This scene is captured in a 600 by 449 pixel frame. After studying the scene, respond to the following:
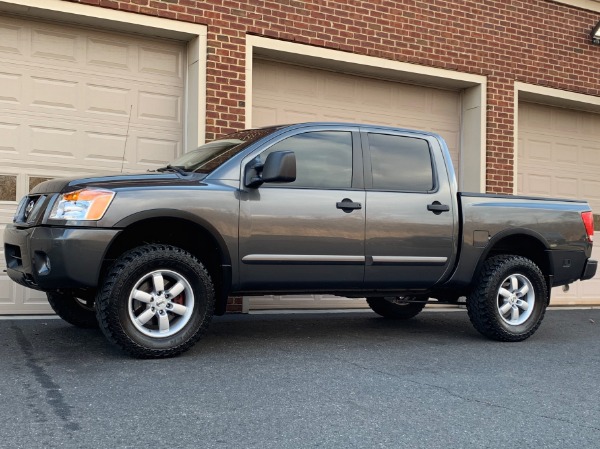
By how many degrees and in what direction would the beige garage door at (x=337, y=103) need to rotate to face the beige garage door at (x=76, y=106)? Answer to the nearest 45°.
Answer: approximately 90° to its right

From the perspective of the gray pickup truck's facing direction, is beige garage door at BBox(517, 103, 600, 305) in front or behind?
behind

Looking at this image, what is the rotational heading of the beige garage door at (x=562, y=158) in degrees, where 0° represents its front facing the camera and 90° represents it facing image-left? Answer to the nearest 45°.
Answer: approximately 315°

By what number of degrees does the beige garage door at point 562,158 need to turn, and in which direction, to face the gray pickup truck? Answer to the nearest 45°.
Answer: approximately 45° to its right

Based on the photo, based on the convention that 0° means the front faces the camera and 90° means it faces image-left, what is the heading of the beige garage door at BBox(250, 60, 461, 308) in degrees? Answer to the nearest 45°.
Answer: approximately 315°

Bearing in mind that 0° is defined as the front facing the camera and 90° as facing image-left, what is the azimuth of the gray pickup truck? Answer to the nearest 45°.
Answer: approximately 45°

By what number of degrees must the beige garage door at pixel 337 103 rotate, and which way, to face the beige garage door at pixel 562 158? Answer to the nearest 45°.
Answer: approximately 90° to its left

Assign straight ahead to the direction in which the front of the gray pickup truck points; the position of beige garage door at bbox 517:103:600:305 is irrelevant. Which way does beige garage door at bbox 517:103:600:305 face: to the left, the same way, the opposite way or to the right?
to the left

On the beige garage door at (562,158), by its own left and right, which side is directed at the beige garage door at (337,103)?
right
